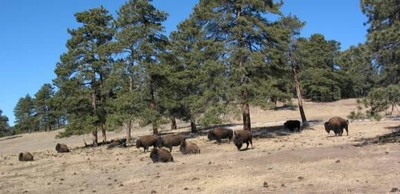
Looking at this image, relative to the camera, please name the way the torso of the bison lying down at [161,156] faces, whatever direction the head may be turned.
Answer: to the viewer's left

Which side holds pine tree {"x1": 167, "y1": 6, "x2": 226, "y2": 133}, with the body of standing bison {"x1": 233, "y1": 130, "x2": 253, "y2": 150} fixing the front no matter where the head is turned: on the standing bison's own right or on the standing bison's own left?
on the standing bison's own right

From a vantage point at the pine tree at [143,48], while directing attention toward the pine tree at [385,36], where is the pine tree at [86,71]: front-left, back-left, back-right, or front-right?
back-right

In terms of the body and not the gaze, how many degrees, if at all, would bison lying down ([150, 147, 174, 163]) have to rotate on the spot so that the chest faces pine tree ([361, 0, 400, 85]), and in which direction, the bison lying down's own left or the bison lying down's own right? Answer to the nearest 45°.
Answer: approximately 180°

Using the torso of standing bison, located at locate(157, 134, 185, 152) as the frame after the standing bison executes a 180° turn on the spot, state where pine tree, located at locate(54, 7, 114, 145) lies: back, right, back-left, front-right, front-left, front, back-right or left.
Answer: back-left

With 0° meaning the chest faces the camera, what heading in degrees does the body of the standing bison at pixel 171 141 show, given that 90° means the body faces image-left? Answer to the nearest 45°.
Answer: approximately 90°
